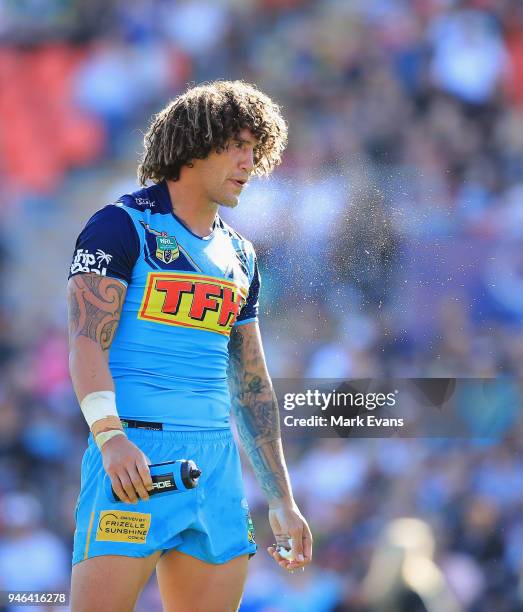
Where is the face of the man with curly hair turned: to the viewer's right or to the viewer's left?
to the viewer's right

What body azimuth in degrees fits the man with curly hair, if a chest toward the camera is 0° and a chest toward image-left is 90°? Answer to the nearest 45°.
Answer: approximately 315°
